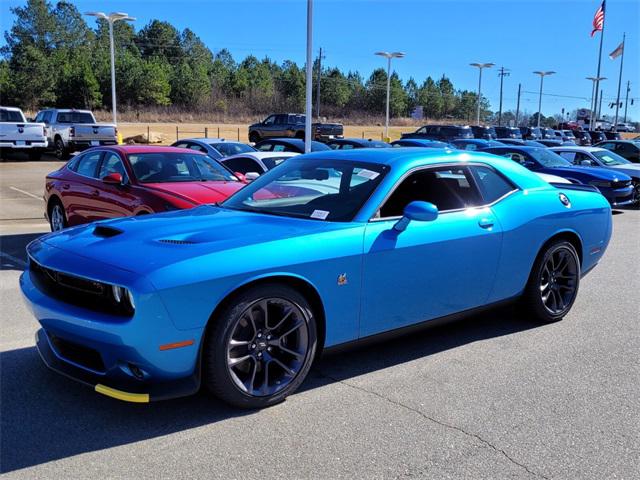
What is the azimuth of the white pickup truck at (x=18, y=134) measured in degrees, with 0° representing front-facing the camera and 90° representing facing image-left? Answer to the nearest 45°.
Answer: approximately 135°

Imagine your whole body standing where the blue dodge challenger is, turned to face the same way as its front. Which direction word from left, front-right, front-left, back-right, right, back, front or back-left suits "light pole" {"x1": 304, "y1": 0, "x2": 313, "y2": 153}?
back-right

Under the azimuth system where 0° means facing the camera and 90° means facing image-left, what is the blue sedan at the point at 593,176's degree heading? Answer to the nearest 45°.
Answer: approximately 315°

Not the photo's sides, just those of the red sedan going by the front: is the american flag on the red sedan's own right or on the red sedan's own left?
on the red sedan's own left

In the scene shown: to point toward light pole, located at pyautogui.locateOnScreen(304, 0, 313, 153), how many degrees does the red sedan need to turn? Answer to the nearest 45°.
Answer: approximately 90° to its left

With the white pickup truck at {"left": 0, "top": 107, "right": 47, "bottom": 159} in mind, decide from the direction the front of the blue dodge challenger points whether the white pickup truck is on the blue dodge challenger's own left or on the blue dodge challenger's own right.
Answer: on the blue dodge challenger's own right

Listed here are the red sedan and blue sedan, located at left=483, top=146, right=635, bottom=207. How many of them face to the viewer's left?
0

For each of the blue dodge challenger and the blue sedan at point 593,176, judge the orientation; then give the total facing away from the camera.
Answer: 0

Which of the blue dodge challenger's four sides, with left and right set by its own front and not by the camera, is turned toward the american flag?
back
